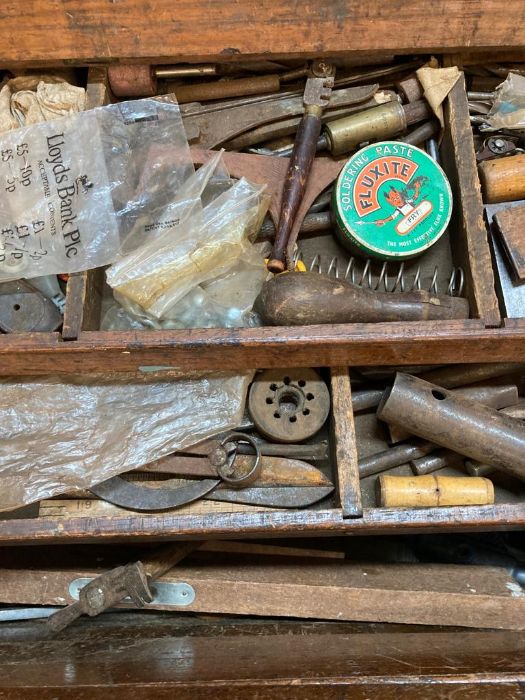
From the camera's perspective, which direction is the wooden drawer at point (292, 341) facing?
toward the camera

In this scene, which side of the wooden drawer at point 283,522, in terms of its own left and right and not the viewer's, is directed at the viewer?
front

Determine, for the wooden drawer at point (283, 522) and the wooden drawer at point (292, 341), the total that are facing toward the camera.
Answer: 2
